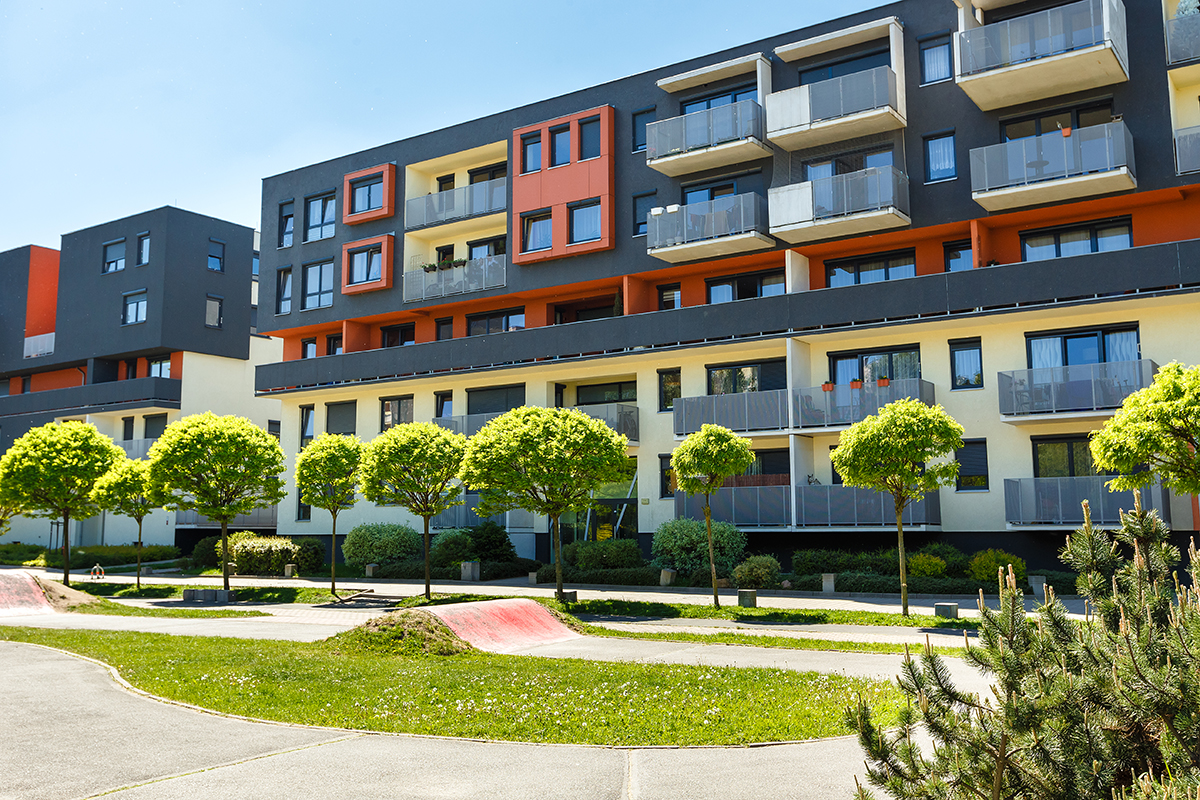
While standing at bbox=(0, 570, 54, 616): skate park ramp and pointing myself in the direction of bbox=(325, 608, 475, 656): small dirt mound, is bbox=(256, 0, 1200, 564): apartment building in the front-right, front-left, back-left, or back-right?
front-left

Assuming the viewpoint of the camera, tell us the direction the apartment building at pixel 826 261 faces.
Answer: facing the viewer and to the left of the viewer

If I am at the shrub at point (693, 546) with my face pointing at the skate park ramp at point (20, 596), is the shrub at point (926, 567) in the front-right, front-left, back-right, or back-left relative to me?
back-left

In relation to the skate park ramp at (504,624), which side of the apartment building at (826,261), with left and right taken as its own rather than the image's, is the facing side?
front

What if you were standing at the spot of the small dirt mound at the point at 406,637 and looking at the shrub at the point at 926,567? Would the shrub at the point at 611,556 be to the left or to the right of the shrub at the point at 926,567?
left

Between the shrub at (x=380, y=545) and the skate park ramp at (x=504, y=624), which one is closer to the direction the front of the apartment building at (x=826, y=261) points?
the skate park ramp

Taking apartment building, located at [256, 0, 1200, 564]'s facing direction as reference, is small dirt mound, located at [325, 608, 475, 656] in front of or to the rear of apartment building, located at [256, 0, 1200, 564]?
in front

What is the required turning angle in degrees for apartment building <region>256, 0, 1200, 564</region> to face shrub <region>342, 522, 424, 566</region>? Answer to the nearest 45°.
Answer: approximately 45° to its right

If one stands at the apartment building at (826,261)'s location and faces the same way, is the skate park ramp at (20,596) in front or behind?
in front
